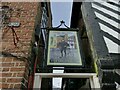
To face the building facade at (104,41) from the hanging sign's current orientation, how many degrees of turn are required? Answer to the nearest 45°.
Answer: approximately 135° to its left

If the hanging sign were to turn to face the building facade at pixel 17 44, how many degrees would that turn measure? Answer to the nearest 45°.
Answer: approximately 45° to its right

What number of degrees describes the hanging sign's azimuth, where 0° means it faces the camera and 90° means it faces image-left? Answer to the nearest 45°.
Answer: approximately 0°
